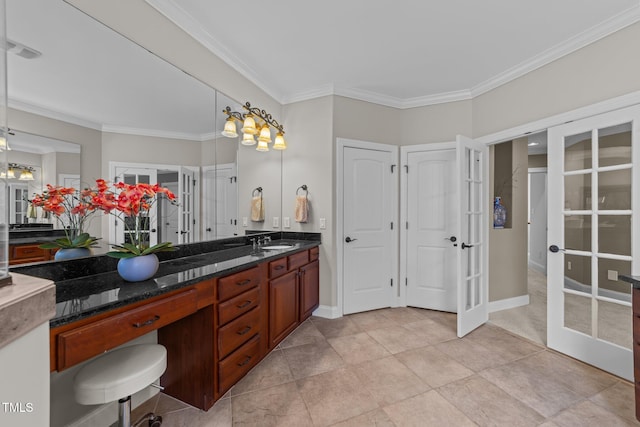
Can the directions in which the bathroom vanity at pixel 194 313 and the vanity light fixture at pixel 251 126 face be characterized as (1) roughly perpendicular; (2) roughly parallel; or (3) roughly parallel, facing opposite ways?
roughly parallel

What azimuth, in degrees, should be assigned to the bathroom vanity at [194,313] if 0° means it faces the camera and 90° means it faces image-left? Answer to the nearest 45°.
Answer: approximately 315°

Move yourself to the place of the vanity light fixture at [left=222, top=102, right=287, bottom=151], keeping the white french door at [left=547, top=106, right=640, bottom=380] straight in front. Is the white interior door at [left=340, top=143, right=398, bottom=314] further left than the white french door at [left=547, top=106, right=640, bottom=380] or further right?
left

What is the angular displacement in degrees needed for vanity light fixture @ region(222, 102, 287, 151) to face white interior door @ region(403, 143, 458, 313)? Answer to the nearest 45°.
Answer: approximately 45° to its left

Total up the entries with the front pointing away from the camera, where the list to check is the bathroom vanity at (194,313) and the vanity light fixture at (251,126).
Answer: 0

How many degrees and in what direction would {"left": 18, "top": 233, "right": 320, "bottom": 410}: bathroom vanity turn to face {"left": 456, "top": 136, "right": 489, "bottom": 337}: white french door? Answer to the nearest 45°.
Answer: approximately 45° to its left

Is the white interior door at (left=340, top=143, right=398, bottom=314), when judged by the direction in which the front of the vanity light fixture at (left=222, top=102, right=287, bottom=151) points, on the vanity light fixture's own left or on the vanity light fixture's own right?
on the vanity light fixture's own left

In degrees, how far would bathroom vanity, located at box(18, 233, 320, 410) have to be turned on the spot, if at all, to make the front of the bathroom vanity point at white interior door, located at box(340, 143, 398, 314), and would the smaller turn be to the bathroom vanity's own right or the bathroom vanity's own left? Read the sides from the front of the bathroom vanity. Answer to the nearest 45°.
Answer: approximately 45° to the bathroom vanity's own left

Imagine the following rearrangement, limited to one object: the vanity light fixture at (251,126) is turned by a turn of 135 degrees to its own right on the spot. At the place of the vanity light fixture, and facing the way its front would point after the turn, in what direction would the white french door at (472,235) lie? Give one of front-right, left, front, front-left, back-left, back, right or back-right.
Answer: back

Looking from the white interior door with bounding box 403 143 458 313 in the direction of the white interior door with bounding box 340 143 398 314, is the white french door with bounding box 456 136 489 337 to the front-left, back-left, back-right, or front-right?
back-left
